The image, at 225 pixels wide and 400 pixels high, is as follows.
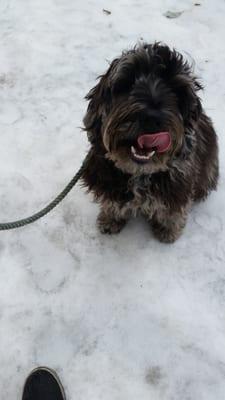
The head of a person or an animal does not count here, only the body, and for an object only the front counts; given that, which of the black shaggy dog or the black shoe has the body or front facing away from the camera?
the black shoe

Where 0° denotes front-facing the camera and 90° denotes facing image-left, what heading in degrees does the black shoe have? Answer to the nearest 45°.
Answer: approximately 180°

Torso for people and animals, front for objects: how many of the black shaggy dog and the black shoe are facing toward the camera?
1

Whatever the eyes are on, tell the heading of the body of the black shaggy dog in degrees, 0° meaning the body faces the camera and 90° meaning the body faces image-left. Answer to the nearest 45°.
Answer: approximately 0°

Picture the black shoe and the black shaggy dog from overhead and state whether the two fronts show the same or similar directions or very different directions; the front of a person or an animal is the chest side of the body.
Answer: very different directions
